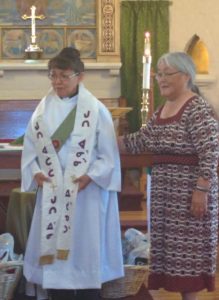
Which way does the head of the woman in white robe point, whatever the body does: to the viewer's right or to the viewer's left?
to the viewer's left

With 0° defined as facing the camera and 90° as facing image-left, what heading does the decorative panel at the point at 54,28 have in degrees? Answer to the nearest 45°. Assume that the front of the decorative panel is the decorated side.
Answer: approximately 0°

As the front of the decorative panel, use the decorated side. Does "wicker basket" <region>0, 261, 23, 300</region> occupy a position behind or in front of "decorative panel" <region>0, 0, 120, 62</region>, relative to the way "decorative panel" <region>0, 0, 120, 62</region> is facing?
in front

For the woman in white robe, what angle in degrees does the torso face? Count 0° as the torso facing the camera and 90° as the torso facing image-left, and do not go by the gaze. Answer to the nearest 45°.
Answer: approximately 45°

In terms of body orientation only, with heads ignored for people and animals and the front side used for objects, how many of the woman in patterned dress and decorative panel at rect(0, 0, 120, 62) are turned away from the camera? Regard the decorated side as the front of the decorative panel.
0

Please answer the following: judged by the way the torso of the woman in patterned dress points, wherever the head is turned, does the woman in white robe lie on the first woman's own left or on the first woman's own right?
on the first woman's own right

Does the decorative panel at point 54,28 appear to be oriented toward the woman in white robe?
yes

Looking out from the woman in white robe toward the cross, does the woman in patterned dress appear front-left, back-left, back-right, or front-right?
back-right

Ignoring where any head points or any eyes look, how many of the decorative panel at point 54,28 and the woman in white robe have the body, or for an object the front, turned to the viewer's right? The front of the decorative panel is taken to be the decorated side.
0
